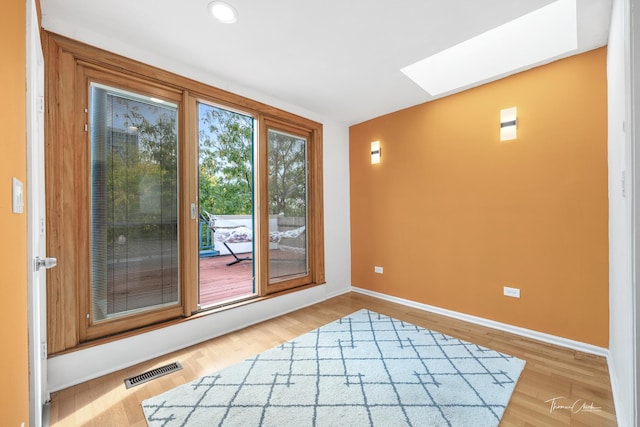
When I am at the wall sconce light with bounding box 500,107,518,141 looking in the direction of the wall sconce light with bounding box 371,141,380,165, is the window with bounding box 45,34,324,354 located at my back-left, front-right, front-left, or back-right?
front-left

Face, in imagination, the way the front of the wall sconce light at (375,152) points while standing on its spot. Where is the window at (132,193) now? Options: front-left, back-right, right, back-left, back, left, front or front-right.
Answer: front

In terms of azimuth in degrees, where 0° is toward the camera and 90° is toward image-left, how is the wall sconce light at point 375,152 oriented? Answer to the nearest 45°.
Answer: approximately 45°

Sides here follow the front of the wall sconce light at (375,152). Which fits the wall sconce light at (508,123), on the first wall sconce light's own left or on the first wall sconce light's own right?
on the first wall sconce light's own left

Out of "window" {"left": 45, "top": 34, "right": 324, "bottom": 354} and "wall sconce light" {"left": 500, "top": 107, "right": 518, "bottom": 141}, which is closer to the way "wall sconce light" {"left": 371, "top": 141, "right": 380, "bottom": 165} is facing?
the window

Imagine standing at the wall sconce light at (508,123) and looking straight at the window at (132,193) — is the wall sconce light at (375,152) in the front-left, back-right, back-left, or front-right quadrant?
front-right
